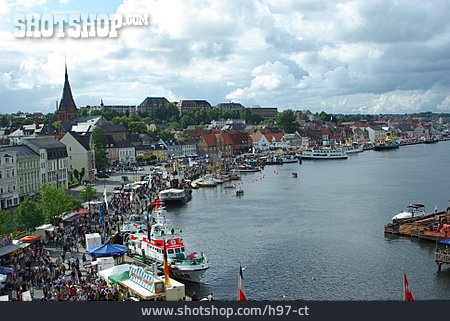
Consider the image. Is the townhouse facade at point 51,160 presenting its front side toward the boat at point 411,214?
yes

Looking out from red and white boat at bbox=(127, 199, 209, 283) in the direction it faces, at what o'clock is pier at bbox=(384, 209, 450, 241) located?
The pier is roughly at 10 o'clock from the red and white boat.

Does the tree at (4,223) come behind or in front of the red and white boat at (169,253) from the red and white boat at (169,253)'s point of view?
behind

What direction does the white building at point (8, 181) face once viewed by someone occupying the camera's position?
facing the viewer and to the right of the viewer

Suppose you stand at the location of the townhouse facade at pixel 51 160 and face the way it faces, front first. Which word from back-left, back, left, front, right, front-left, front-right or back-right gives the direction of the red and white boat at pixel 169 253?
front-right

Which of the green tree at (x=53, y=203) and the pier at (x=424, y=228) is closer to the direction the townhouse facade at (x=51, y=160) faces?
the pier

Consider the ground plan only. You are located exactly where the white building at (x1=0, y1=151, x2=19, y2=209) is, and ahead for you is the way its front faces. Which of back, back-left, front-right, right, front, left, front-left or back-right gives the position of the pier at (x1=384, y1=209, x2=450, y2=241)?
front

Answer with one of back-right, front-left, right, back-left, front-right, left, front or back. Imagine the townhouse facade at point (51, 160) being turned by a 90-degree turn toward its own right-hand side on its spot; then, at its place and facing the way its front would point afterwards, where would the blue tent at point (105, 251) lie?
front-left

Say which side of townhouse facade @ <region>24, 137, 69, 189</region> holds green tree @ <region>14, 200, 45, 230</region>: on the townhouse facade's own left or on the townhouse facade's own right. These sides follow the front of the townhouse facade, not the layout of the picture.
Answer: on the townhouse facade's own right

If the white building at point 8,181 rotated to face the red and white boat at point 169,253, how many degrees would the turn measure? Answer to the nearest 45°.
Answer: approximately 45° to its right

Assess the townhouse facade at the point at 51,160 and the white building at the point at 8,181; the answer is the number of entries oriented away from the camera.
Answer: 0

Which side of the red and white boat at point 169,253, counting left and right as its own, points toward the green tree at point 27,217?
back

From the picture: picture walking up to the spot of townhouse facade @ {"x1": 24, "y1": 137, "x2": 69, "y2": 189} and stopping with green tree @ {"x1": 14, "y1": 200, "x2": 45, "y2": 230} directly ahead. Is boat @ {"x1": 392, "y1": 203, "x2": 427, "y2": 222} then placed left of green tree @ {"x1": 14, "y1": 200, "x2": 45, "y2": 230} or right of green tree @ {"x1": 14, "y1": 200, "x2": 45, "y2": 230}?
left

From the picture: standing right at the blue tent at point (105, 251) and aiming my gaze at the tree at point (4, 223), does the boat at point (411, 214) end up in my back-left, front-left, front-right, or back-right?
back-right
